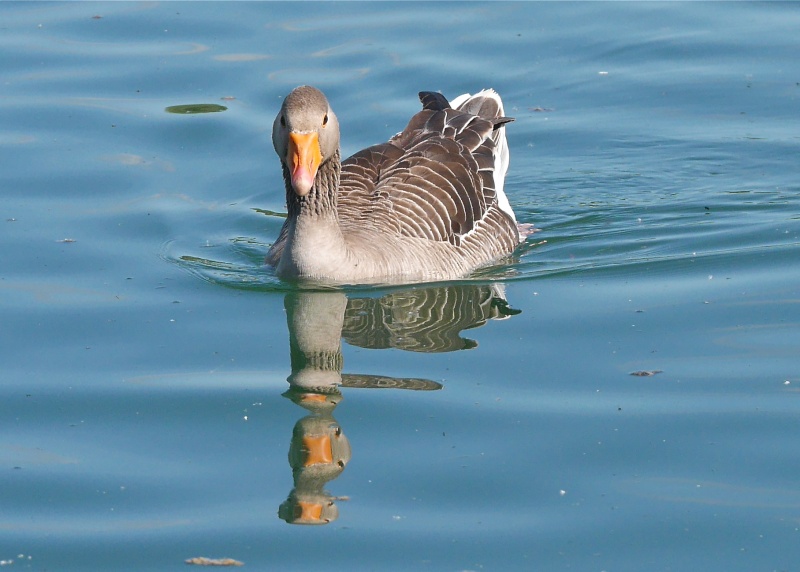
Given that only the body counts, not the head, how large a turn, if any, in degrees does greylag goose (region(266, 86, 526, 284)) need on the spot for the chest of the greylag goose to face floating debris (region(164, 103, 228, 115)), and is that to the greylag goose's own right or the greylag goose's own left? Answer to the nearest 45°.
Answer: approximately 90° to the greylag goose's own right

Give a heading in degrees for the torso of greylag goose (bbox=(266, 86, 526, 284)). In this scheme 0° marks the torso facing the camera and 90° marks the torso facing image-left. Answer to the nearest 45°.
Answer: approximately 45°
